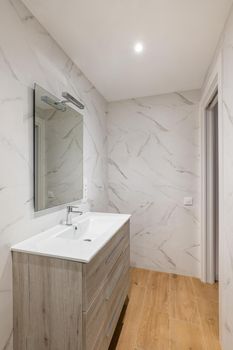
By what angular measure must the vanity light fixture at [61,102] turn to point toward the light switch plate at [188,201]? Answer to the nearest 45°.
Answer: approximately 45° to its left

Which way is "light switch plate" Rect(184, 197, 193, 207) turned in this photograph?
toward the camera

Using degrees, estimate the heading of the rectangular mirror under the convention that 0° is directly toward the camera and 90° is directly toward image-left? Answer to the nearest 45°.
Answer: approximately 315°

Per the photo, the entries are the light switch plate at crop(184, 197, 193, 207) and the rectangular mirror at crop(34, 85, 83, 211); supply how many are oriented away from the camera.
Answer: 0

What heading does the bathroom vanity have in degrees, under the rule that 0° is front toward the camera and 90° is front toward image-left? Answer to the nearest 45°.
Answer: approximately 315°

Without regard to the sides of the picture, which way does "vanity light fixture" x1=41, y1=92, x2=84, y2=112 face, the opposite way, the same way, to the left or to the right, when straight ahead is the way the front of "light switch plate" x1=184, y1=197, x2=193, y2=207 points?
to the left

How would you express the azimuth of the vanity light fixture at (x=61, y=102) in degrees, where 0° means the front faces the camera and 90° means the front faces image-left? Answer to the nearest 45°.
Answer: approximately 315°

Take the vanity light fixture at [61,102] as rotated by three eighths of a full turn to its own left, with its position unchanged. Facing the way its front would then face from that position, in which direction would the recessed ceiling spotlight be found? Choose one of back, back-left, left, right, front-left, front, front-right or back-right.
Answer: right

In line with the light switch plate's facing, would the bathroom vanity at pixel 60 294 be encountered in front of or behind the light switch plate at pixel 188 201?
in front

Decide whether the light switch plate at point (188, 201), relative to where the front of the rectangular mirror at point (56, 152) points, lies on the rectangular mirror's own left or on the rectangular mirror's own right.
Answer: on the rectangular mirror's own left
